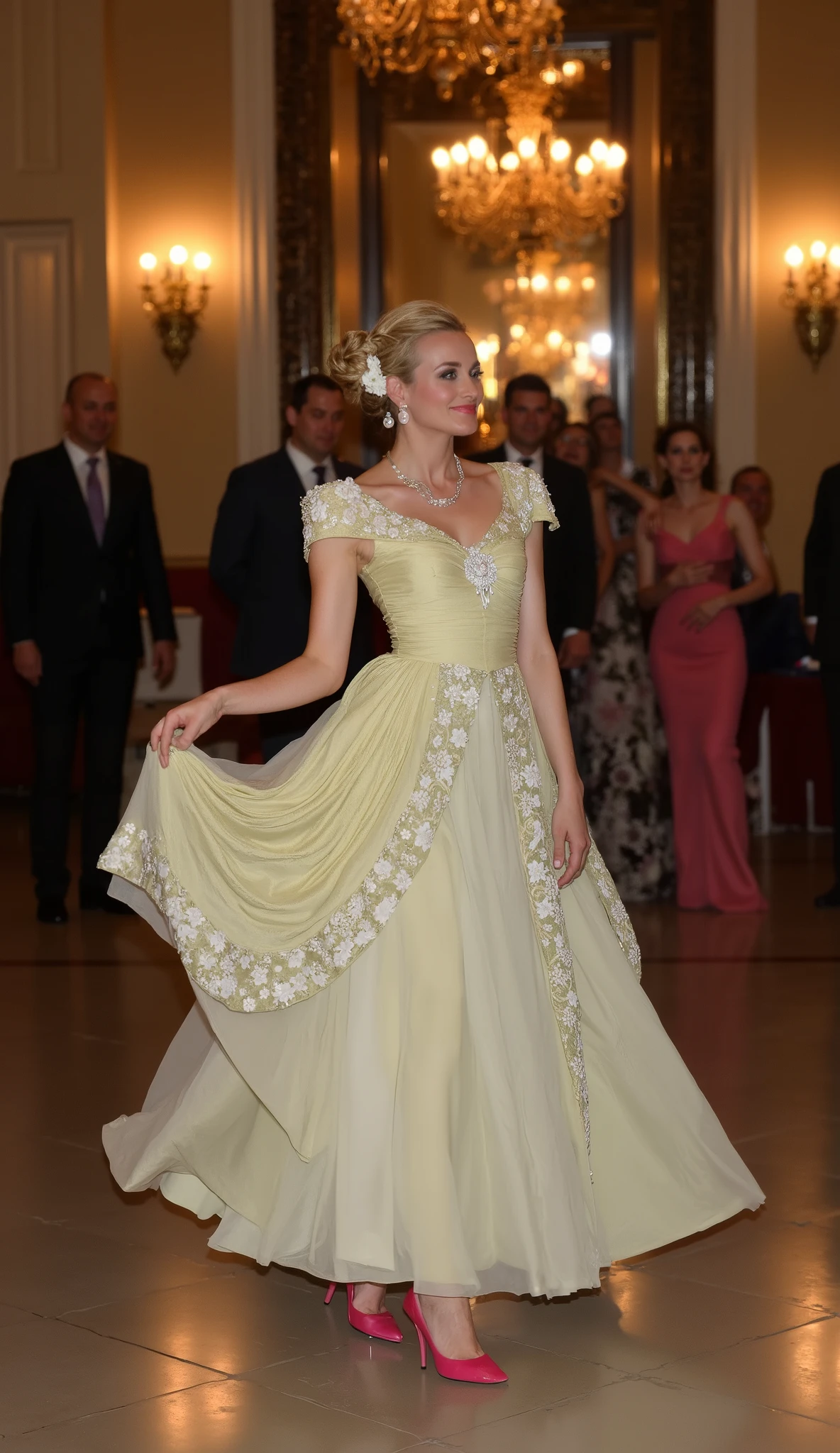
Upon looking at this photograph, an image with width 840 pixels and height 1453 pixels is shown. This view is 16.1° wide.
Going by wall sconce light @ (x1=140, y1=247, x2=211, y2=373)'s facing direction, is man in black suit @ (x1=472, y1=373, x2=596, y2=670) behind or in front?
in front

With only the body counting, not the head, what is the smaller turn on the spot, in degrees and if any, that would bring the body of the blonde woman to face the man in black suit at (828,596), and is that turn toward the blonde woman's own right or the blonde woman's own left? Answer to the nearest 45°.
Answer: approximately 135° to the blonde woman's own left

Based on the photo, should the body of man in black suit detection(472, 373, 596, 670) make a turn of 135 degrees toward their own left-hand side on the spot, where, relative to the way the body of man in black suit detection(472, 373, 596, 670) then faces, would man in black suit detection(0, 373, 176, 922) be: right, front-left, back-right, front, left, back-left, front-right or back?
back-left

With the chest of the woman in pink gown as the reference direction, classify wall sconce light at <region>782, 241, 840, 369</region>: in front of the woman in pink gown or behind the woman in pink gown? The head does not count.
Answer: behind

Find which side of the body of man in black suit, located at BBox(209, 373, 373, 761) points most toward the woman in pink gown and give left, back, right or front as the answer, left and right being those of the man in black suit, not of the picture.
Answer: left

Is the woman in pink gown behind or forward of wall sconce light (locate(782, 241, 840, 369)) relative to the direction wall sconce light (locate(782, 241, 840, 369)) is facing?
forward

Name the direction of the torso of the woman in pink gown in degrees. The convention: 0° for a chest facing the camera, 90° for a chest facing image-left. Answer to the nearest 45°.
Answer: approximately 0°

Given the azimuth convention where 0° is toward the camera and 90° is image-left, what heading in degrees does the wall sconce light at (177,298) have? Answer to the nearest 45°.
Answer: approximately 0°

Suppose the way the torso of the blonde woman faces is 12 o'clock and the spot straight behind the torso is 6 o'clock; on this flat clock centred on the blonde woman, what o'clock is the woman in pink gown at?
The woman in pink gown is roughly at 8 o'clock from the blonde woman.

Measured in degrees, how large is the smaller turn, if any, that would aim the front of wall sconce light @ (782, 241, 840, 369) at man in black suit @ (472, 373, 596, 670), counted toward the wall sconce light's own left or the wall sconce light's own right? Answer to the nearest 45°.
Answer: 0° — it already faces them

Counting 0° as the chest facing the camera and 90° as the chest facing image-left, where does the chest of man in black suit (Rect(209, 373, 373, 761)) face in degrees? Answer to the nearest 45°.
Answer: approximately 315°

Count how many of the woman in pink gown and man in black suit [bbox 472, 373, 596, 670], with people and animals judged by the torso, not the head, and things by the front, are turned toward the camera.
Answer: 2

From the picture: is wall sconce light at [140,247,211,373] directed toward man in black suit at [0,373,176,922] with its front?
yes
